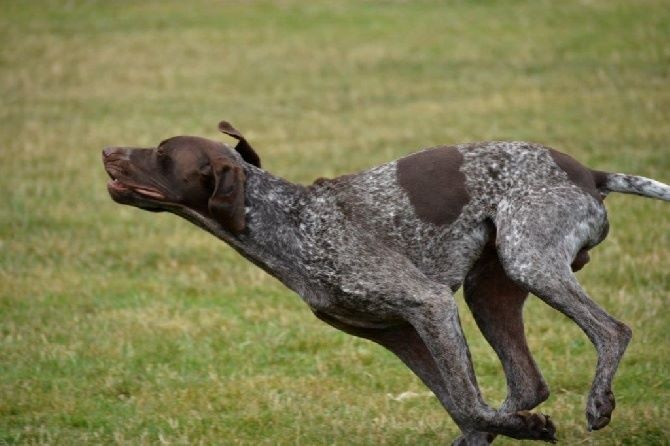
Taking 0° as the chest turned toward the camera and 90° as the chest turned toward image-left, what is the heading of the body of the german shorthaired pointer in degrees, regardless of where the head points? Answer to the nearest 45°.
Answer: approximately 90°
